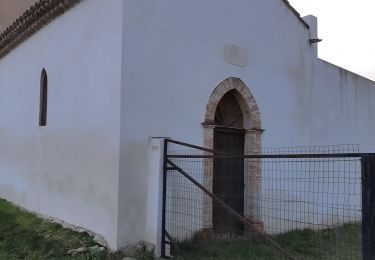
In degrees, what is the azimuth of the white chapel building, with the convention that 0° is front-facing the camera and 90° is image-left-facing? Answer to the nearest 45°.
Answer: approximately 315°
